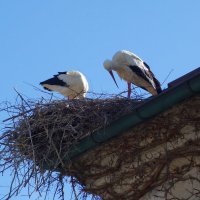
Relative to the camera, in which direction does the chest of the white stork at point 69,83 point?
to the viewer's right

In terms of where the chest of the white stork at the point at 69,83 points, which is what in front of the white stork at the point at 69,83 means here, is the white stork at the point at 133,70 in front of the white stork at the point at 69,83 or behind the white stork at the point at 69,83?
in front

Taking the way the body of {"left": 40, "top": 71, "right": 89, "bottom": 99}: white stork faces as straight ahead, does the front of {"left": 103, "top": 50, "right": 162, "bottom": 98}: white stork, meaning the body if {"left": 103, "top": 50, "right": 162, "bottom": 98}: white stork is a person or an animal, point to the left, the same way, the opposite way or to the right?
the opposite way

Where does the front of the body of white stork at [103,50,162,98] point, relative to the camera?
to the viewer's left

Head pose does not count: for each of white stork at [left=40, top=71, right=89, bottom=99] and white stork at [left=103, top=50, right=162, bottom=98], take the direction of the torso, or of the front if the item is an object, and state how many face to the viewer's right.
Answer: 1

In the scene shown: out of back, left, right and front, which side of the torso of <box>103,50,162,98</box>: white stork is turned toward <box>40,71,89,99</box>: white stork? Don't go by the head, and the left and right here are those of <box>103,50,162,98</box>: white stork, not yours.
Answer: front
